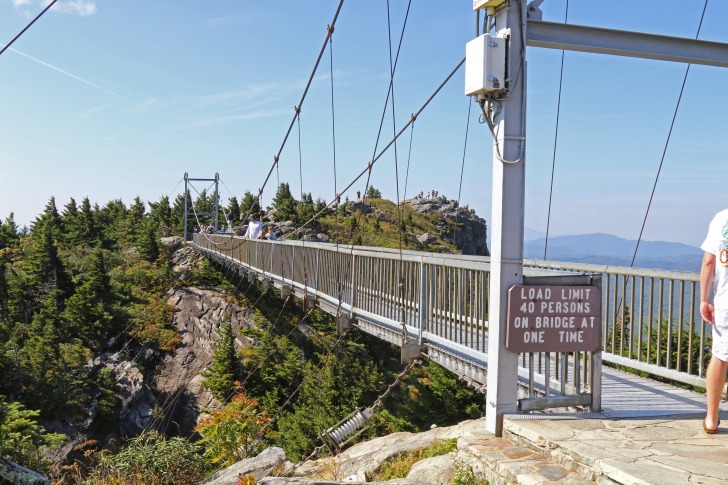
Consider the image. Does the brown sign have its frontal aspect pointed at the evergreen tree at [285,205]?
no

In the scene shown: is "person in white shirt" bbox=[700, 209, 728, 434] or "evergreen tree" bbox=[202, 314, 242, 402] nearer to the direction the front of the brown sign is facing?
the person in white shirt

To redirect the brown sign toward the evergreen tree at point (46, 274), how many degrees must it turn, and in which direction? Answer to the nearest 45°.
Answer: approximately 135° to its right

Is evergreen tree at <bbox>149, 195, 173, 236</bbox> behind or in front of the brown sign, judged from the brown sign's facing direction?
behind

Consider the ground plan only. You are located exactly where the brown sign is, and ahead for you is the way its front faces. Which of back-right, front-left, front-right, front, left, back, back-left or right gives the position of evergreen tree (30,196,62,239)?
back-right

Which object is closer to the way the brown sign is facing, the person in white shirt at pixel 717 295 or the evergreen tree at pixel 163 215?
the person in white shirt

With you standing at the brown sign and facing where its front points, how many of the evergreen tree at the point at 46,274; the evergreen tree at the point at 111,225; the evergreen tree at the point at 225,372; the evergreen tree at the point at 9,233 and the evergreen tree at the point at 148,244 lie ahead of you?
0

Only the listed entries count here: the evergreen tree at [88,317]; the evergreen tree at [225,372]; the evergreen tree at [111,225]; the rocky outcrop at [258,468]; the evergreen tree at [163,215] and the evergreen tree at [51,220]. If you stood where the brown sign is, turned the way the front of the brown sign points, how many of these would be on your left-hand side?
0

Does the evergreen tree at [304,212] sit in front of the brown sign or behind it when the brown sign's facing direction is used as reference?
behind

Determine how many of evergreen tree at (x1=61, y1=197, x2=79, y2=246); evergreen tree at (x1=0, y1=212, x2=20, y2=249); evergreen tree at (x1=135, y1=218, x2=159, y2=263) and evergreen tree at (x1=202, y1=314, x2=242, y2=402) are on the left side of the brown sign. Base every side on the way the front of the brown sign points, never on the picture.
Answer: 0

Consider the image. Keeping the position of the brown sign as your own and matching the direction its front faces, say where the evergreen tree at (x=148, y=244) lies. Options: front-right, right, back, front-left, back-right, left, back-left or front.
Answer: back-right

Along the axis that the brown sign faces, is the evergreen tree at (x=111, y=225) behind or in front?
behind

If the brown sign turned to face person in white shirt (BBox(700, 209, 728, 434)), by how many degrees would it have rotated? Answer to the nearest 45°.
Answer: approximately 90° to its left

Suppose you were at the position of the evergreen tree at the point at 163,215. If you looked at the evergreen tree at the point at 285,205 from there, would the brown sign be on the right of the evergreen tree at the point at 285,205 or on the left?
right

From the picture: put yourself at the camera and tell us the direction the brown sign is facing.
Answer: facing the viewer

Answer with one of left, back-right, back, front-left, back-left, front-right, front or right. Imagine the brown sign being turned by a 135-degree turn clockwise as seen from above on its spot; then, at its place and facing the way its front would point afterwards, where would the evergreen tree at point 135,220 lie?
front
